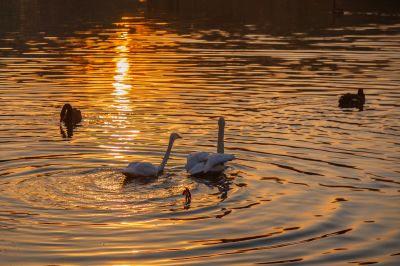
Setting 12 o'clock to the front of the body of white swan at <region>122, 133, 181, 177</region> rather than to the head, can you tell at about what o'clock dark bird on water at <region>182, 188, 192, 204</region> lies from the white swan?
The dark bird on water is roughly at 2 o'clock from the white swan.

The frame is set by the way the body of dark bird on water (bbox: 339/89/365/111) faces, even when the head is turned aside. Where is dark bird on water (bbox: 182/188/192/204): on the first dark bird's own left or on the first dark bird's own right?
on the first dark bird's own right

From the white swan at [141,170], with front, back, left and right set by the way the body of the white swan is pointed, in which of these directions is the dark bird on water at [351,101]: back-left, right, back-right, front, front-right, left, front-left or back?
front-left

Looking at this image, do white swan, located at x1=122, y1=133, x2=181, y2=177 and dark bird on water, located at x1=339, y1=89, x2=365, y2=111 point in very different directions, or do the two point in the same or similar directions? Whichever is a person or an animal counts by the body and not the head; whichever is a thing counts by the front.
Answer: same or similar directions

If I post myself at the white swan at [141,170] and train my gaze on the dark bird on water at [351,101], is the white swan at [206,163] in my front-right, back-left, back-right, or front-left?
front-right

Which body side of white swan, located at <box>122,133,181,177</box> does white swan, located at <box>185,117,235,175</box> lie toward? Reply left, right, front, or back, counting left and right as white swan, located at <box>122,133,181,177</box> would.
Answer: front

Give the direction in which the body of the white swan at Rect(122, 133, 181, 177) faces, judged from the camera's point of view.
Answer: to the viewer's right

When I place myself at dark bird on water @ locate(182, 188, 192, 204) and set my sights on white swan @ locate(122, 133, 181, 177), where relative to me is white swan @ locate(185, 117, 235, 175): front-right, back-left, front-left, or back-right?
front-right

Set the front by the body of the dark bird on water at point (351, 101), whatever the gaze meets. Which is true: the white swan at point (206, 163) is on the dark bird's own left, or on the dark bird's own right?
on the dark bird's own right

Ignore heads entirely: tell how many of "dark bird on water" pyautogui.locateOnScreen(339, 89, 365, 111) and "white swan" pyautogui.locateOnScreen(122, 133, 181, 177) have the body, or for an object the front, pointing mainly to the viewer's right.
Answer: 2

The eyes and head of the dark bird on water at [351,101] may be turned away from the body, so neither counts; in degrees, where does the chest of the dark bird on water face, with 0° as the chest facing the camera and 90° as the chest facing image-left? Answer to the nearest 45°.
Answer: approximately 270°
